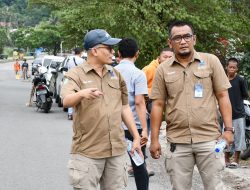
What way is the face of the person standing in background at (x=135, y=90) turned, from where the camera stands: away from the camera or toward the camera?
away from the camera

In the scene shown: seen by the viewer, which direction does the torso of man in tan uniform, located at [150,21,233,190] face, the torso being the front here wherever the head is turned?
toward the camera

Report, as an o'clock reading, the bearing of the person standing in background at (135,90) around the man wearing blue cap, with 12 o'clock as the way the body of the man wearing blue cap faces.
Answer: The person standing in background is roughly at 8 o'clock from the man wearing blue cap.

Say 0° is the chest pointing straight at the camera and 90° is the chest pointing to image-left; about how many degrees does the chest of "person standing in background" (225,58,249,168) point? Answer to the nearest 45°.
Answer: approximately 45°

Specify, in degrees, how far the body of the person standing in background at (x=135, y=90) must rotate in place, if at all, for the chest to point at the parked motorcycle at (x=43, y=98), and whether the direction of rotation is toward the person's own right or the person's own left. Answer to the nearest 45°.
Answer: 0° — they already face it

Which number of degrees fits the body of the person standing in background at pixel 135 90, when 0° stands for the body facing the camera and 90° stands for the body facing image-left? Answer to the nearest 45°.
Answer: approximately 180°

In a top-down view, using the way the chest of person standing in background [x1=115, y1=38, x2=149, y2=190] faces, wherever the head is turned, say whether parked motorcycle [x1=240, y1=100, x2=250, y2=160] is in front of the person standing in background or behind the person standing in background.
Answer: in front

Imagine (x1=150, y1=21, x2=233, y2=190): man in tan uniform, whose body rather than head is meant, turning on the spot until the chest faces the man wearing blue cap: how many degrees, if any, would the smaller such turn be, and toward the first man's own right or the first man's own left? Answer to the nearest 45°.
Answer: approximately 90° to the first man's own right

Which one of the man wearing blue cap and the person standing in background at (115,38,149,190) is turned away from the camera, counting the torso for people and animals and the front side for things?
the person standing in background

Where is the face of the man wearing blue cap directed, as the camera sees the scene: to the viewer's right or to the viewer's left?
to the viewer's right

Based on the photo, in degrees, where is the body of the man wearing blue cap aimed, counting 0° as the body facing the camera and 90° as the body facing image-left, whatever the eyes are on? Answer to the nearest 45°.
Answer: approximately 315°

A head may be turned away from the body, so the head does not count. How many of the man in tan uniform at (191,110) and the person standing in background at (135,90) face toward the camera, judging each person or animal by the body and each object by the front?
1
